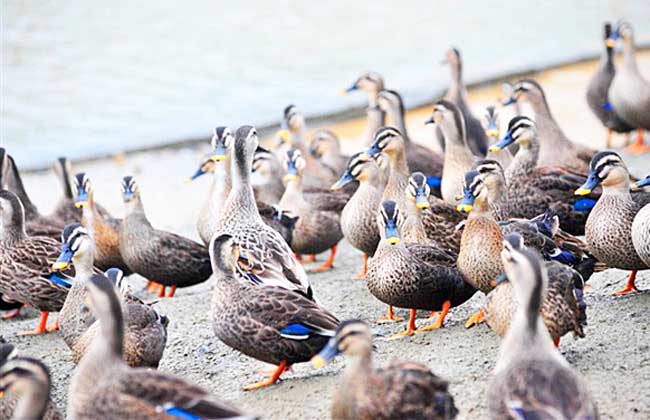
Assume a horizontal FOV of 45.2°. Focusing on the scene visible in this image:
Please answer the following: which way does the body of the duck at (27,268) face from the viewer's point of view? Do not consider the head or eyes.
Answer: to the viewer's left

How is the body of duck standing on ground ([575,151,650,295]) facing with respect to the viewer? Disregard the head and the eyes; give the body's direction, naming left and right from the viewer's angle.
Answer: facing the viewer and to the left of the viewer

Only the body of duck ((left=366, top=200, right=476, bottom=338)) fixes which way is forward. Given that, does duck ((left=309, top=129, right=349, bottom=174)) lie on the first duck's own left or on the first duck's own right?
on the first duck's own right

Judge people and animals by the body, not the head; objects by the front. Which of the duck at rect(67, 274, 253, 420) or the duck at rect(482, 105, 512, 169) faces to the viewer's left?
the duck at rect(67, 274, 253, 420)

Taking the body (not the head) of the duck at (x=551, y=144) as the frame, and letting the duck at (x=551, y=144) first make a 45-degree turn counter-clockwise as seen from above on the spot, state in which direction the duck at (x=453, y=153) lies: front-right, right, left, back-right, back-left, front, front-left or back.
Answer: front

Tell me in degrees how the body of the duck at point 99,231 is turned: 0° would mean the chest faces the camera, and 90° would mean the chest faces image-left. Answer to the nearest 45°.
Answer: approximately 45°

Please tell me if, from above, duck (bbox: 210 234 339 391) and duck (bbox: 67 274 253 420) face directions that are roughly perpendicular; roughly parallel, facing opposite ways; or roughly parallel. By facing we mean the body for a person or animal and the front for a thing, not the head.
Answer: roughly parallel

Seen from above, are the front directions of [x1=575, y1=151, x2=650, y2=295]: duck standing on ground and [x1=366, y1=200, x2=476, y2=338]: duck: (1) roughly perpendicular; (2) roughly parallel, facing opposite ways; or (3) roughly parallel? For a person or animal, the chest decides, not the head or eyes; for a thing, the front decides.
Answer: roughly parallel

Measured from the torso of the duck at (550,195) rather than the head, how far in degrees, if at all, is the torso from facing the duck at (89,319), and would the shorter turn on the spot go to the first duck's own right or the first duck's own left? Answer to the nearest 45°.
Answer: approximately 45° to the first duck's own left

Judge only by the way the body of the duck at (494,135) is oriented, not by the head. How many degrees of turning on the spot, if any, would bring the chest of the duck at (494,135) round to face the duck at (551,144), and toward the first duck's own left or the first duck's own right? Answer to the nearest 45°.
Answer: approximately 90° to the first duck's own left

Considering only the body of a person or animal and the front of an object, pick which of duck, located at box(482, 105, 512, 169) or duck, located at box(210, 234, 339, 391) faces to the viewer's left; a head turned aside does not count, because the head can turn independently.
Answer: duck, located at box(210, 234, 339, 391)

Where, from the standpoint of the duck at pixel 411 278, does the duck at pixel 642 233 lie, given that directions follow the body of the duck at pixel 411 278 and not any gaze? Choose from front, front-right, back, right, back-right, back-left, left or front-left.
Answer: back-left
